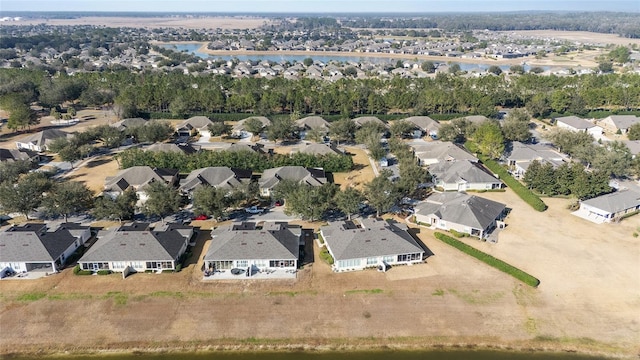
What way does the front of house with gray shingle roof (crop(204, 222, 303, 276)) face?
away from the camera

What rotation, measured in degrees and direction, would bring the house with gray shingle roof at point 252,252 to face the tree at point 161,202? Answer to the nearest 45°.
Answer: approximately 45° to its left

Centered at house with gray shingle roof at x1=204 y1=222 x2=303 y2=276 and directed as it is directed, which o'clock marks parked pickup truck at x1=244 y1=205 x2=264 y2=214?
The parked pickup truck is roughly at 12 o'clock from the house with gray shingle roof.

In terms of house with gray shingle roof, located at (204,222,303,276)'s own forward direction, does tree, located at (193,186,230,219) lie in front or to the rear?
in front

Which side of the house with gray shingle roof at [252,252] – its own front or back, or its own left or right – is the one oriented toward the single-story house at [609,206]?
right

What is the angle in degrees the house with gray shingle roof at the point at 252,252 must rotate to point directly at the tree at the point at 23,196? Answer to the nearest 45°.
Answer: approximately 45° to its left

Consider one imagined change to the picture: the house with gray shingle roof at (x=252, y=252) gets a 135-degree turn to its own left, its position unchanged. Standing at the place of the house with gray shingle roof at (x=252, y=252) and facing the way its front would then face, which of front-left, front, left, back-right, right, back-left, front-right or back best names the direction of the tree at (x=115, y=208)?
right

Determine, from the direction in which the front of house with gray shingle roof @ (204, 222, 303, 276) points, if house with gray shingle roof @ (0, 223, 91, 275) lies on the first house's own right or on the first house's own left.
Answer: on the first house's own left

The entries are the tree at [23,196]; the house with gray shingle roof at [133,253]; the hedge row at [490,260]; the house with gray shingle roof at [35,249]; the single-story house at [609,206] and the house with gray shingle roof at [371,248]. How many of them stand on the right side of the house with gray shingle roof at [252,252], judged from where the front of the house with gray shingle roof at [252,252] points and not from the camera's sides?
3

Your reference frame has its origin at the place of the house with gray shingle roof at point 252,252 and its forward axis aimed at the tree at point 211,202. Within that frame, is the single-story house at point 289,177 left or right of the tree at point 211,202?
right

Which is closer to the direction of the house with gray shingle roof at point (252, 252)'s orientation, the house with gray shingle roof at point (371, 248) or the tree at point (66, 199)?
the tree

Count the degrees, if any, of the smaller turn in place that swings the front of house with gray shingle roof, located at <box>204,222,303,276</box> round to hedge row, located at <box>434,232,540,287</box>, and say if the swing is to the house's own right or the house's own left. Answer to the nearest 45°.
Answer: approximately 90° to the house's own right

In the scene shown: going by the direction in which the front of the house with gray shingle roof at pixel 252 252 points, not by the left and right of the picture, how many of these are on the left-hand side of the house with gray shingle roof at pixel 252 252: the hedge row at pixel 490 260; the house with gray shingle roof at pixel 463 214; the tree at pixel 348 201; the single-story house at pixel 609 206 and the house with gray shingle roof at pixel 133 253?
1

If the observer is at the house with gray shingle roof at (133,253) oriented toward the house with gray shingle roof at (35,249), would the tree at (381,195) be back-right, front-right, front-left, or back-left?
back-right
